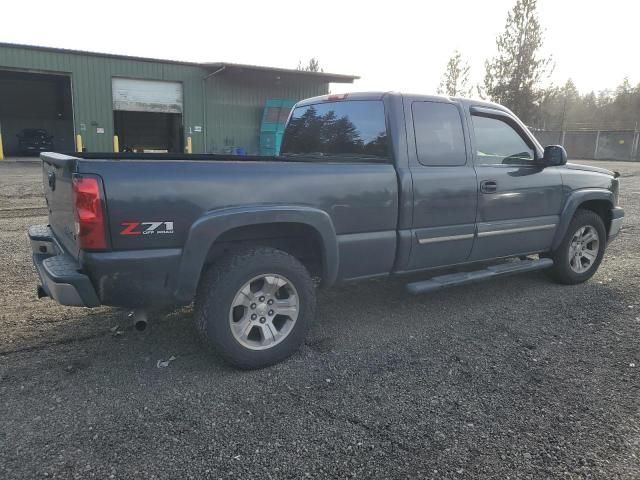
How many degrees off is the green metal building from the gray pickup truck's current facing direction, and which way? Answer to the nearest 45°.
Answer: approximately 45° to its left

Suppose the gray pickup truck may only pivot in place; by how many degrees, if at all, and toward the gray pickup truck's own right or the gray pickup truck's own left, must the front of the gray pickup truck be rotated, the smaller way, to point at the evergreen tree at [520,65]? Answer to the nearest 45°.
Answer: approximately 45° to the gray pickup truck's own left

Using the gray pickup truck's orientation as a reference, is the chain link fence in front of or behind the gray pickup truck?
in front

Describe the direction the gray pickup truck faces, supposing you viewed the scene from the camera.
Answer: facing away from the viewer and to the right of the viewer

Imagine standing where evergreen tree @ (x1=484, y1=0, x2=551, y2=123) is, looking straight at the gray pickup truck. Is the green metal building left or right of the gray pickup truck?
right

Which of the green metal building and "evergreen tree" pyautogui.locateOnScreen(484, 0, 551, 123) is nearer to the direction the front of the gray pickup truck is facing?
the evergreen tree

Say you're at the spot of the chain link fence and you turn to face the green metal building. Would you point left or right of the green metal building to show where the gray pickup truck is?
left
